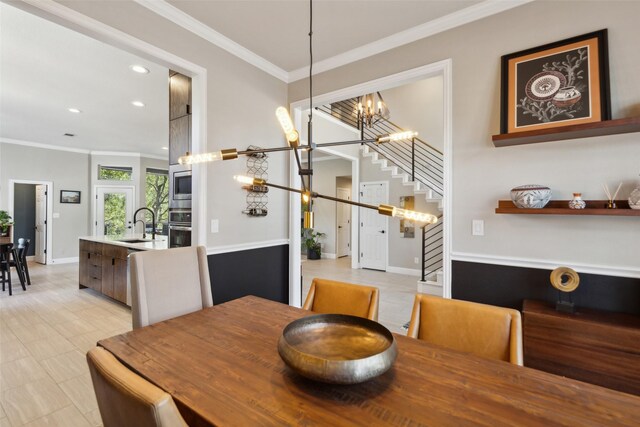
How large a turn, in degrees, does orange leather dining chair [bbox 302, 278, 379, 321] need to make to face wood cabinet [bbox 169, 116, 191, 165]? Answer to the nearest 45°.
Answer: approximately 90° to its right

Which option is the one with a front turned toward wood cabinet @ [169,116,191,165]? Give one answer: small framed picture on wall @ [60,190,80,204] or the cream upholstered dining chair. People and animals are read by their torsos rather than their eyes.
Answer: the small framed picture on wall

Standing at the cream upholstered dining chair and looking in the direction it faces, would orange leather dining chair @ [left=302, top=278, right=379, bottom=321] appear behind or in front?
in front

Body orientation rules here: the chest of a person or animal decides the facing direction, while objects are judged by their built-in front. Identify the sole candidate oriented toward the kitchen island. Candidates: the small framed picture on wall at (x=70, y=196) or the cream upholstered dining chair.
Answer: the small framed picture on wall

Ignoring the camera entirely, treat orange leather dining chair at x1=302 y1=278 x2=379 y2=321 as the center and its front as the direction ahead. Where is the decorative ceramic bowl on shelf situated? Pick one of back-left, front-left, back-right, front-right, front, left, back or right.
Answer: back-left

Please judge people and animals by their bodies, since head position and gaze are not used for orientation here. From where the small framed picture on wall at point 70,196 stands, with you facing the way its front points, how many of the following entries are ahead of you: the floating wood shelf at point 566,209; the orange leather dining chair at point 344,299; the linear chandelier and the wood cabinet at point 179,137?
4

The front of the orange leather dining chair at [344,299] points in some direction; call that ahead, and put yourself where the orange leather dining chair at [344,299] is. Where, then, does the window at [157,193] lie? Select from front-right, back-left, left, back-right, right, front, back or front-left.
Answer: right

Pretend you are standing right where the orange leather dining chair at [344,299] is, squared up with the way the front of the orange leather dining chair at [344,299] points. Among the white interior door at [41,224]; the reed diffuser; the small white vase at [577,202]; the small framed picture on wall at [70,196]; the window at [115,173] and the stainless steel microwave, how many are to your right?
4

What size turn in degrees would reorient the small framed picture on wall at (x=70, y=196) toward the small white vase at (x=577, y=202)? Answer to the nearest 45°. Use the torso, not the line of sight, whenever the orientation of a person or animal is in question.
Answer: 0° — it already faces it

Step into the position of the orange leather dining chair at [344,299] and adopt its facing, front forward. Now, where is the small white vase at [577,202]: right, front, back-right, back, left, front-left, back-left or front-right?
back-left

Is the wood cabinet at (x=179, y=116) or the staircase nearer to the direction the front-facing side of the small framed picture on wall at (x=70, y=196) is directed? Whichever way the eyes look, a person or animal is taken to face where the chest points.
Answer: the wood cabinet

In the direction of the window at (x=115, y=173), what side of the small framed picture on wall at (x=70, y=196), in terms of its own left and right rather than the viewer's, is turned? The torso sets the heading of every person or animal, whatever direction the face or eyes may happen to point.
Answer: left

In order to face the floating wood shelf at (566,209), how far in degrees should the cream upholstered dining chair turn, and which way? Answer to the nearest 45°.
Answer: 0° — it already faces it
